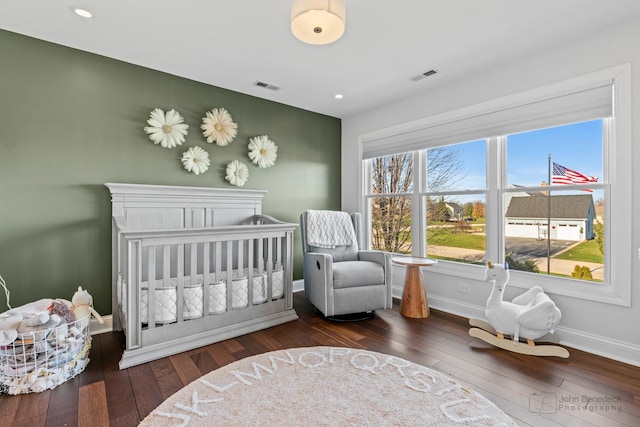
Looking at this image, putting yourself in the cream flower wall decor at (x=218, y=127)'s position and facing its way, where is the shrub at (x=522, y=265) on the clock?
The shrub is roughly at 10 o'clock from the cream flower wall decor.

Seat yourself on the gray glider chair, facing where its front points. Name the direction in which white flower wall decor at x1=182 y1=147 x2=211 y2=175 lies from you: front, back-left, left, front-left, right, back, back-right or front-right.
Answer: back-right

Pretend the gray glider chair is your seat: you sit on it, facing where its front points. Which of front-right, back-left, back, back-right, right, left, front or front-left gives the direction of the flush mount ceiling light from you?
front-right

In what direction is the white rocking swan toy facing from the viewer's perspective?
to the viewer's left

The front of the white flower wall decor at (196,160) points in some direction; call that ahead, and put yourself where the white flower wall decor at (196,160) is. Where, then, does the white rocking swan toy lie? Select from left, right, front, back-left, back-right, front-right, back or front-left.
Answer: front-left

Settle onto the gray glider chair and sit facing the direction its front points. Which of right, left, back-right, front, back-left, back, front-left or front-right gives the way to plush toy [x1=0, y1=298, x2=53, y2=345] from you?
right

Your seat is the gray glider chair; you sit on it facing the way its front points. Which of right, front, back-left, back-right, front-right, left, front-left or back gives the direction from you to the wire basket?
right

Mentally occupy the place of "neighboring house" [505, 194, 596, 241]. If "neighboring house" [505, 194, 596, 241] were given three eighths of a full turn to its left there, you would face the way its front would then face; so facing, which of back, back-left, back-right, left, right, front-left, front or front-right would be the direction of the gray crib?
back

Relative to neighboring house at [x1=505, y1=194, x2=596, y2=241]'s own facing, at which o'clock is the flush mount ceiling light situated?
The flush mount ceiling light is roughly at 1 o'clock from the neighboring house.

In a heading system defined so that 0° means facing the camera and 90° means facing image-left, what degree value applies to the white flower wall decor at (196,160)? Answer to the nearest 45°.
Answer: approximately 0°

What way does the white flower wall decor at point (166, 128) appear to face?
toward the camera

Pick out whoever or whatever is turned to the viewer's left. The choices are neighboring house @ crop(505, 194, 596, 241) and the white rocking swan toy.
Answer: the white rocking swan toy

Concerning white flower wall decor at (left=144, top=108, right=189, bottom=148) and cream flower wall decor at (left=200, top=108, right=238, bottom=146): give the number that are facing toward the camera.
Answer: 2

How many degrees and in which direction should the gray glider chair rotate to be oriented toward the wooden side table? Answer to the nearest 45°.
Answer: approximately 45° to its left
